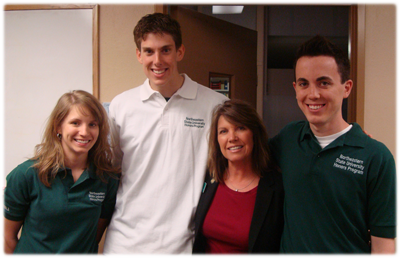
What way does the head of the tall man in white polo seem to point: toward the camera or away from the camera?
toward the camera

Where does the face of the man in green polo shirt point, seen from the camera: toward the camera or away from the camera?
toward the camera

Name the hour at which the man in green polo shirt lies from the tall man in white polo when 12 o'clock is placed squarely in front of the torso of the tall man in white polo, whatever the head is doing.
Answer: The man in green polo shirt is roughly at 10 o'clock from the tall man in white polo.

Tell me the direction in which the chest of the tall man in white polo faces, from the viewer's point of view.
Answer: toward the camera
